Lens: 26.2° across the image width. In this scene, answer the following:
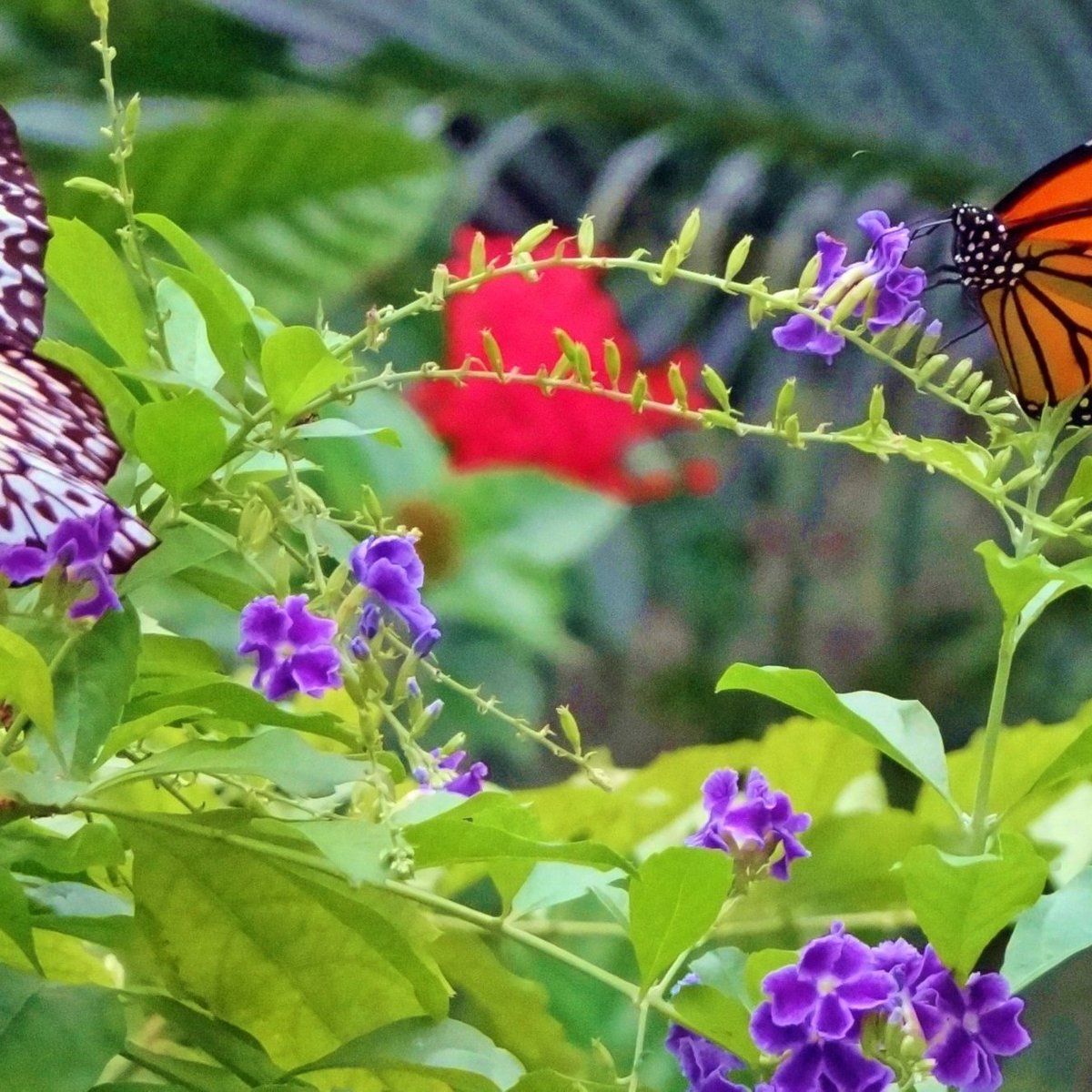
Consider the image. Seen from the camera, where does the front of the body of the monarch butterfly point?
to the viewer's left
